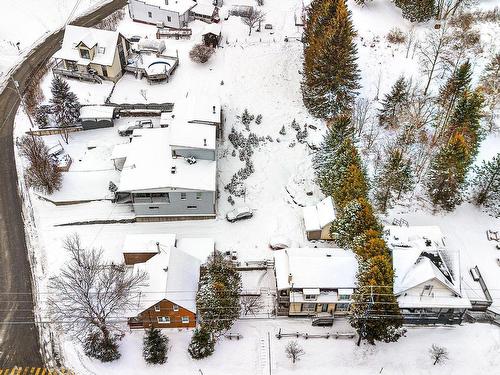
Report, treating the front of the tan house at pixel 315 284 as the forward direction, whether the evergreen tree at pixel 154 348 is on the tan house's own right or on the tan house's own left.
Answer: on the tan house's own right

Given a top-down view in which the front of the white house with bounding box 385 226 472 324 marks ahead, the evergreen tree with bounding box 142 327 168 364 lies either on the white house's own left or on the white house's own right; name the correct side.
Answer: on the white house's own right

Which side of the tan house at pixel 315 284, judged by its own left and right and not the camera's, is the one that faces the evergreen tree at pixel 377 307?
left

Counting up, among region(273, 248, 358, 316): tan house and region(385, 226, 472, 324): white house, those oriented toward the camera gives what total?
2

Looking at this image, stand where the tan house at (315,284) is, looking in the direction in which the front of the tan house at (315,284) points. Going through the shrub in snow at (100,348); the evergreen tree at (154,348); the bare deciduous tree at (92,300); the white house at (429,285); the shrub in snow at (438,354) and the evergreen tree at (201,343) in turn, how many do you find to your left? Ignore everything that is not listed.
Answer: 2

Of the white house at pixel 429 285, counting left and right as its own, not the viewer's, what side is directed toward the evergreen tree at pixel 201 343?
right

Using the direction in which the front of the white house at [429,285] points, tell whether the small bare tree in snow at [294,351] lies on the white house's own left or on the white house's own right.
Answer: on the white house's own right

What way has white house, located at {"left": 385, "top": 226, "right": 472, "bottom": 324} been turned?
toward the camera

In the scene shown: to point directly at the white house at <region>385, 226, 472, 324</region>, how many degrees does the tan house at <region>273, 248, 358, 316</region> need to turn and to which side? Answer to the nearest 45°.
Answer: approximately 90° to its left

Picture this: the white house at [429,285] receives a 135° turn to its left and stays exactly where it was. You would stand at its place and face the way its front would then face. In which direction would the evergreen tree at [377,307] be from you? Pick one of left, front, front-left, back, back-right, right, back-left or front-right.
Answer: back
